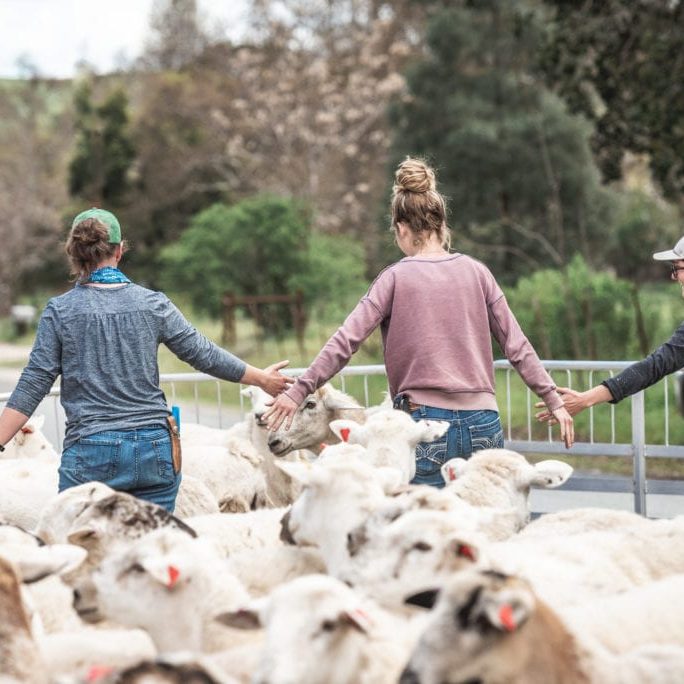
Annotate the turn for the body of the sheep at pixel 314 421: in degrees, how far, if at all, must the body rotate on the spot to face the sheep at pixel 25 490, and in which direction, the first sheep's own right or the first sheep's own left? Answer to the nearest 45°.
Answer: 0° — it already faces it

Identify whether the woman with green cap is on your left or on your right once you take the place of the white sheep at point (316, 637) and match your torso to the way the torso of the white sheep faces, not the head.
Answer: on your right

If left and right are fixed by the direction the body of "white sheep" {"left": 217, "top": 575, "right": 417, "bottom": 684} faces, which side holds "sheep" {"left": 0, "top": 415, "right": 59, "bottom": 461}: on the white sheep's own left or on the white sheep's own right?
on the white sheep's own right

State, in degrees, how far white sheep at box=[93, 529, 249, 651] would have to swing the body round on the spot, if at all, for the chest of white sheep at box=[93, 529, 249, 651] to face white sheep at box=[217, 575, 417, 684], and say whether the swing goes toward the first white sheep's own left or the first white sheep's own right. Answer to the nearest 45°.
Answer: approximately 135° to the first white sheep's own left

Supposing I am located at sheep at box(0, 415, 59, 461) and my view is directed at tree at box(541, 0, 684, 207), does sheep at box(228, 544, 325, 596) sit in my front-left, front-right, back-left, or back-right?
back-right

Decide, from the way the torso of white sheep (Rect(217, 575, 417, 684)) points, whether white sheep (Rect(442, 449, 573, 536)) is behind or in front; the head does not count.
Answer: behind

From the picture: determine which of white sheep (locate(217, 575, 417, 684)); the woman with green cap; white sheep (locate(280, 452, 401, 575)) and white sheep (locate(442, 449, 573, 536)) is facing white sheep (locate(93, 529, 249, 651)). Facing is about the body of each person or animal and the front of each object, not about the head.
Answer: white sheep (locate(280, 452, 401, 575))

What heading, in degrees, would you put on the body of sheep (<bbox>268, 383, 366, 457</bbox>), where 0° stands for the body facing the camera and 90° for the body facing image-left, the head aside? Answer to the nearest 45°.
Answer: approximately 90°

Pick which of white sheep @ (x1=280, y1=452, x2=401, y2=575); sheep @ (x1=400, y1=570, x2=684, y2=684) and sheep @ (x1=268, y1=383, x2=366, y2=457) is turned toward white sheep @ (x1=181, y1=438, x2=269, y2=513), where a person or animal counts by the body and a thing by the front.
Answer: sheep @ (x1=268, y1=383, x2=366, y2=457)

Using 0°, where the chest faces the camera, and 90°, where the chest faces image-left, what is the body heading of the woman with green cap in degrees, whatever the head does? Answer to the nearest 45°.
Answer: approximately 180°
